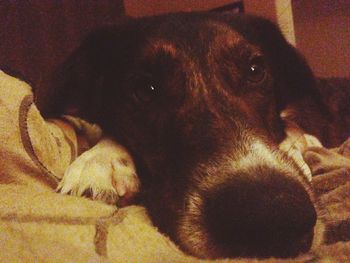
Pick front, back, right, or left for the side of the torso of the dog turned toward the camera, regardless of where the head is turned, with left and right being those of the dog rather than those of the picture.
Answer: front
